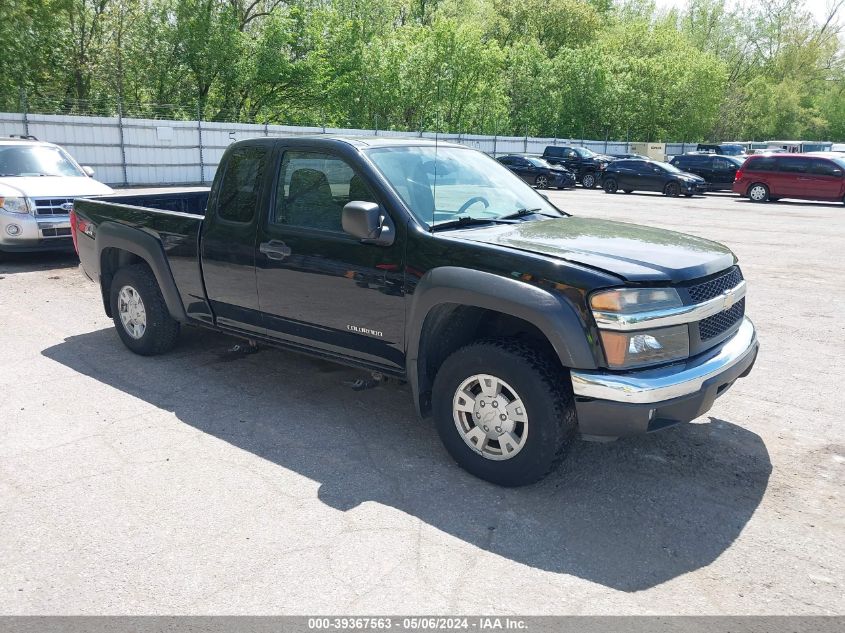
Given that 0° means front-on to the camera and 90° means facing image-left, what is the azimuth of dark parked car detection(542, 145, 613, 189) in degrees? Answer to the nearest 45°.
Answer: approximately 315°

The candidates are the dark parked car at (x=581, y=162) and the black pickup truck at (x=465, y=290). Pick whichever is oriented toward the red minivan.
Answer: the dark parked car

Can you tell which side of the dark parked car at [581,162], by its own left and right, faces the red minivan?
front

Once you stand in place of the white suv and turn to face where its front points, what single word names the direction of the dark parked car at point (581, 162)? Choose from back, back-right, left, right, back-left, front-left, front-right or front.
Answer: left

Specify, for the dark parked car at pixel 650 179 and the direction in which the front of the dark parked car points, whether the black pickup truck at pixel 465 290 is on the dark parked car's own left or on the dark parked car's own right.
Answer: on the dark parked car's own right

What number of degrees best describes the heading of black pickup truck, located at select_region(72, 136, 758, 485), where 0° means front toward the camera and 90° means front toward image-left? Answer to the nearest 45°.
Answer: approximately 315°

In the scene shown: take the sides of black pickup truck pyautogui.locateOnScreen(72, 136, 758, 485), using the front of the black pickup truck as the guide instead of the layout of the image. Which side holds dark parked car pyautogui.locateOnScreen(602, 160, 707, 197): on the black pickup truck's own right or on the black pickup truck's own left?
on the black pickup truck's own left

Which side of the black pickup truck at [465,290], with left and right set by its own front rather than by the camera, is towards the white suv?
back

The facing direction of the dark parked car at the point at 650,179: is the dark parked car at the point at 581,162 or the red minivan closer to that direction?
the red minivan

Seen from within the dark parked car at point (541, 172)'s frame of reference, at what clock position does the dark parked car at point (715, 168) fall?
the dark parked car at point (715, 168) is roughly at 11 o'clock from the dark parked car at point (541, 172).
